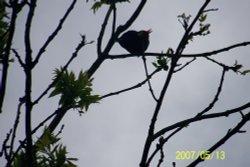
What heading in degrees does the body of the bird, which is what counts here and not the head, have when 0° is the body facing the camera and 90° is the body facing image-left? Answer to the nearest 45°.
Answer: approximately 270°
